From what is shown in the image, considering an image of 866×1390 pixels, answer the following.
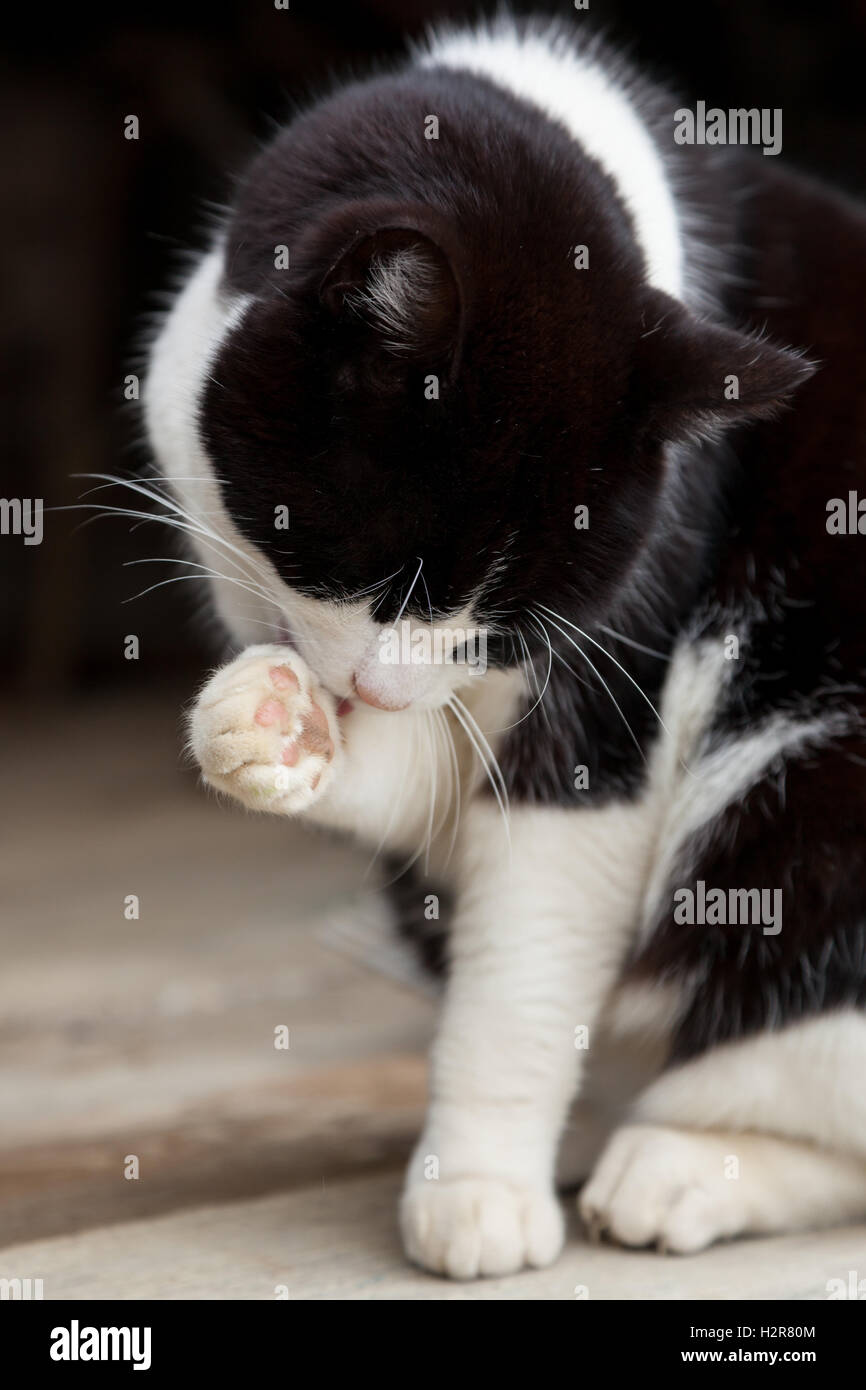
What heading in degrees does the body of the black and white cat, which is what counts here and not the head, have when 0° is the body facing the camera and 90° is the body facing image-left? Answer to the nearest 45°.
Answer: approximately 45°
